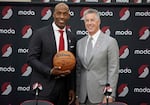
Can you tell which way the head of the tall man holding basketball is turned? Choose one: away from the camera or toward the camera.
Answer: toward the camera

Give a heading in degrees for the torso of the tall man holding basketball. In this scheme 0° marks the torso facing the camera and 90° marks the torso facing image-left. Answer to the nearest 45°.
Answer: approximately 315°
